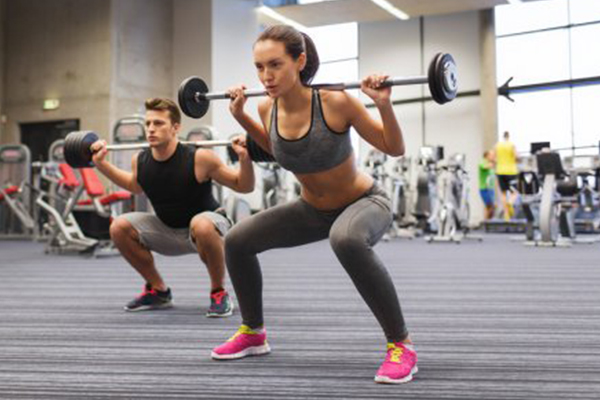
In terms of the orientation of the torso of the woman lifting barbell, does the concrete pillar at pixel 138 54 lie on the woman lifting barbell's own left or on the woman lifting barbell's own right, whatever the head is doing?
on the woman lifting barbell's own right

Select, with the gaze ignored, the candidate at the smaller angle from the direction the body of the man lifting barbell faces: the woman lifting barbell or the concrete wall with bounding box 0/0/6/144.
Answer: the woman lifting barbell

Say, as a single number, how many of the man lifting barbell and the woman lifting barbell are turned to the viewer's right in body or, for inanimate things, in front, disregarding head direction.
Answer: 0

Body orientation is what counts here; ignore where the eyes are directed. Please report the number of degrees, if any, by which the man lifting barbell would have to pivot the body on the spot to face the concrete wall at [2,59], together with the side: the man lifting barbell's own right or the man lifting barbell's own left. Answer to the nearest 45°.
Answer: approximately 135° to the man lifting barbell's own right

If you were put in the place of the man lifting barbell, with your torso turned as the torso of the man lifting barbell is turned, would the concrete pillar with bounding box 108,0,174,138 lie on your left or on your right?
on your right

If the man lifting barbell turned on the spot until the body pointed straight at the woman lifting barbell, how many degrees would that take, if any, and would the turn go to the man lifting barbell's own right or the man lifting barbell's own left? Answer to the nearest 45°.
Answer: approximately 45° to the man lifting barbell's own left

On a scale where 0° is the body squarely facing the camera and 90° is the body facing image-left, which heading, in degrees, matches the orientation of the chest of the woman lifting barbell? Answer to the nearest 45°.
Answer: approximately 45°

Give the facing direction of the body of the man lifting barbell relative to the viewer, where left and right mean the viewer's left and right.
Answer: facing the viewer and to the left of the viewer

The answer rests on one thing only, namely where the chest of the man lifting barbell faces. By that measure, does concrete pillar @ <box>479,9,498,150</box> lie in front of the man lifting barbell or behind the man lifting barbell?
behind

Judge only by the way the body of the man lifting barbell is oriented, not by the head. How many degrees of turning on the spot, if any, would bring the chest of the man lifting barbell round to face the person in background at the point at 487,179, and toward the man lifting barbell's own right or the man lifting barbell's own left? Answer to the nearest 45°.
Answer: approximately 180°
